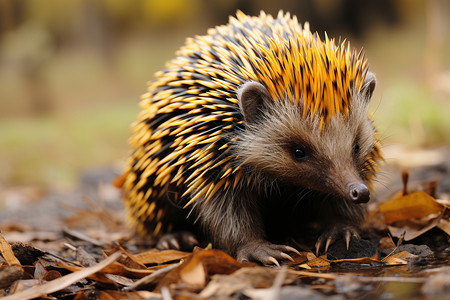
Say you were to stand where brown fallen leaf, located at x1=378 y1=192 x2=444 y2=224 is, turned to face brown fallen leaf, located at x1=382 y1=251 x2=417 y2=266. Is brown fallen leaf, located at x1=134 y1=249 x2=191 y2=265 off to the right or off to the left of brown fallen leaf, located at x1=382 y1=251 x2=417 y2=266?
right

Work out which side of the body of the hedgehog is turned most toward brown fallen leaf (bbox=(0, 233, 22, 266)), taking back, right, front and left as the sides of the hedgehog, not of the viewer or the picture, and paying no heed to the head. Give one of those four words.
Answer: right

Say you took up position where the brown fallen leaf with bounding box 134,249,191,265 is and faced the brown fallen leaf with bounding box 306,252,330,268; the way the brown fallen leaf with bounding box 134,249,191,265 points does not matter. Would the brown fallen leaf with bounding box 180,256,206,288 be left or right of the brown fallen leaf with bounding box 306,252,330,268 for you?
right

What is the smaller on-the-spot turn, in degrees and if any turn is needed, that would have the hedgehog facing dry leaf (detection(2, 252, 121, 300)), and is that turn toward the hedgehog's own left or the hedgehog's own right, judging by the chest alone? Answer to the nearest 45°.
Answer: approximately 90° to the hedgehog's own right

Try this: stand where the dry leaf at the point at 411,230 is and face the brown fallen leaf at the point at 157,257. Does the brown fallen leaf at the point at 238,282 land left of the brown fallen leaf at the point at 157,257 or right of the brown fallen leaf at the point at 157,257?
left

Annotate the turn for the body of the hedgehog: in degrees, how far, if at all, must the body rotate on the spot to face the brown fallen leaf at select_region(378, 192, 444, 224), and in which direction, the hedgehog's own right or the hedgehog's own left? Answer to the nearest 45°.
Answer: approximately 45° to the hedgehog's own left

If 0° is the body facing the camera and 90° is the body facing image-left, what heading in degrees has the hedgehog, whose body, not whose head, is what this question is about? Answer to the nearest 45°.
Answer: approximately 315°

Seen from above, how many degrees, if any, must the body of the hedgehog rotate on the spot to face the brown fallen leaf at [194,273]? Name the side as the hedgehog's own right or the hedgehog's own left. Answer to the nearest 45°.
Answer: approximately 45° to the hedgehog's own right
